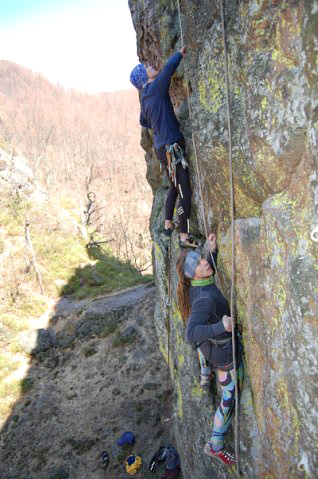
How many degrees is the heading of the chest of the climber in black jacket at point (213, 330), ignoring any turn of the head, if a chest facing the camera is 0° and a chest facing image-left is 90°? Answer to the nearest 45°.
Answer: approximately 270°

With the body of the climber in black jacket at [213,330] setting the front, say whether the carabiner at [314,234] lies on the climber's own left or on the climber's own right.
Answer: on the climber's own right
